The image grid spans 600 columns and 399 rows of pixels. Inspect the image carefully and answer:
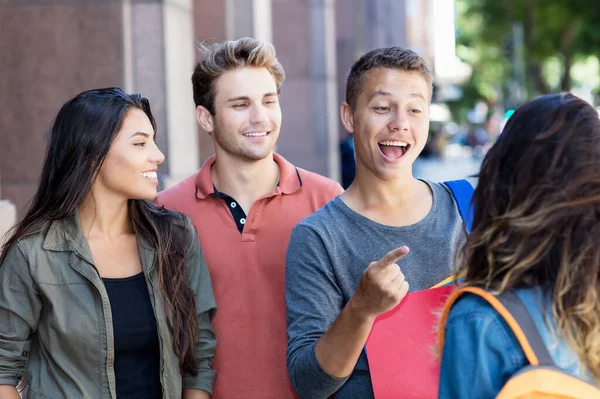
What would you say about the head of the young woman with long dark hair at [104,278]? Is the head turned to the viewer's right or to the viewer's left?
to the viewer's right

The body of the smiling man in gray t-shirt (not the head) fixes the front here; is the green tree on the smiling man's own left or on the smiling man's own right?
on the smiling man's own left

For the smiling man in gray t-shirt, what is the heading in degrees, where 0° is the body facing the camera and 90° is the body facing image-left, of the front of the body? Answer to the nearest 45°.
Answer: approximately 315°

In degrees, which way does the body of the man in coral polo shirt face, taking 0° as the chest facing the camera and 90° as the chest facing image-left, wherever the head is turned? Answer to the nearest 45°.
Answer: approximately 0°

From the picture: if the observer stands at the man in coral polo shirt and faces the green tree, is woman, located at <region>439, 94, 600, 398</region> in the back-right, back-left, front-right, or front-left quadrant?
back-right

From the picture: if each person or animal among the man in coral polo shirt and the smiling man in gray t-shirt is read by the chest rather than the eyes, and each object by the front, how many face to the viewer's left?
0

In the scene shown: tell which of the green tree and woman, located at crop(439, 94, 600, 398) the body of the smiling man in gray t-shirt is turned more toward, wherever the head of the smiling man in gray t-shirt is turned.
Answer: the woman

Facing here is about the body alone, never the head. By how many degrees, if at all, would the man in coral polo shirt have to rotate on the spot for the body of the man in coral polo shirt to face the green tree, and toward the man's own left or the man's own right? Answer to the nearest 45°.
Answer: approximately 180°

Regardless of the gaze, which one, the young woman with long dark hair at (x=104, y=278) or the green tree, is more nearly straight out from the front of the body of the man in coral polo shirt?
the young woman with long dark hair
